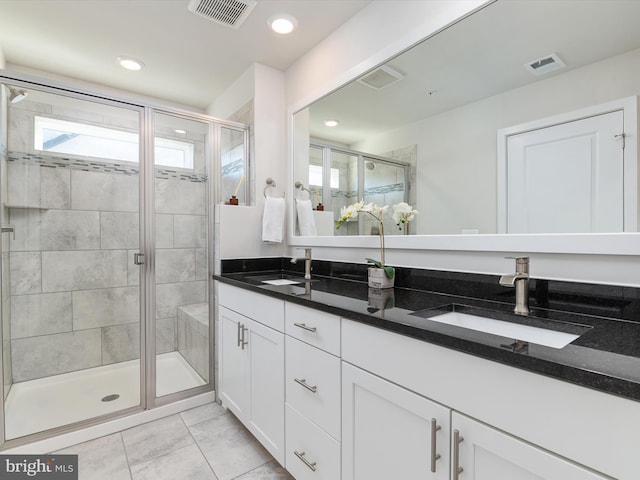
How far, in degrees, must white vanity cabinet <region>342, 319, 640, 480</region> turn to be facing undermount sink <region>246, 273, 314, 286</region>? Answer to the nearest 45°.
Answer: approximately 90° to its right

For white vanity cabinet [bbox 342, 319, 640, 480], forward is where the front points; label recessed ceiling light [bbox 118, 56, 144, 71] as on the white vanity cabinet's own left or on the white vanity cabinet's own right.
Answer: on the white vanity cabinet's own right

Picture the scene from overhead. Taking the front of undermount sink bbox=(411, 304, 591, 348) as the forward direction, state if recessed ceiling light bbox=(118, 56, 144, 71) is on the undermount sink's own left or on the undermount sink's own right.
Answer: on the undermount sink's own right

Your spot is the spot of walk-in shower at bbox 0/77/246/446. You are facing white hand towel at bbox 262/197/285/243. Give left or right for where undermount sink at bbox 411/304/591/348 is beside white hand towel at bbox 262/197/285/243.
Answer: right

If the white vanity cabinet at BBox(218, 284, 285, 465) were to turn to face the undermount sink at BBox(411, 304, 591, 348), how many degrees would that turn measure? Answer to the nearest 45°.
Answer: approximately 90° to its left

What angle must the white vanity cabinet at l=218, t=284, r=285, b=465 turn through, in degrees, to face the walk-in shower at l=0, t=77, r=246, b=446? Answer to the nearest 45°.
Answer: approximately 90° to its right
